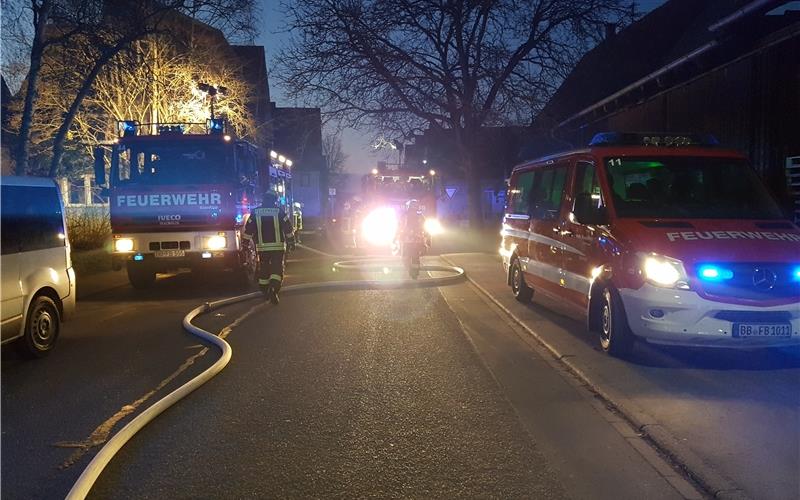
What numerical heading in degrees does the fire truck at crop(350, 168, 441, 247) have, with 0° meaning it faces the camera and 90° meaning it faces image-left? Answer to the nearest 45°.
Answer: approximately 0°

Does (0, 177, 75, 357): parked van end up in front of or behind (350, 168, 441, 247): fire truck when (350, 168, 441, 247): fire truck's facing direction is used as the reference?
in front

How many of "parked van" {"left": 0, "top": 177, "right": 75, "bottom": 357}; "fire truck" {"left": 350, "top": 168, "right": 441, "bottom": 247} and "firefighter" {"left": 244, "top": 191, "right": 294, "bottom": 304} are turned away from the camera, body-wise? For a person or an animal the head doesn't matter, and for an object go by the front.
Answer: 1
